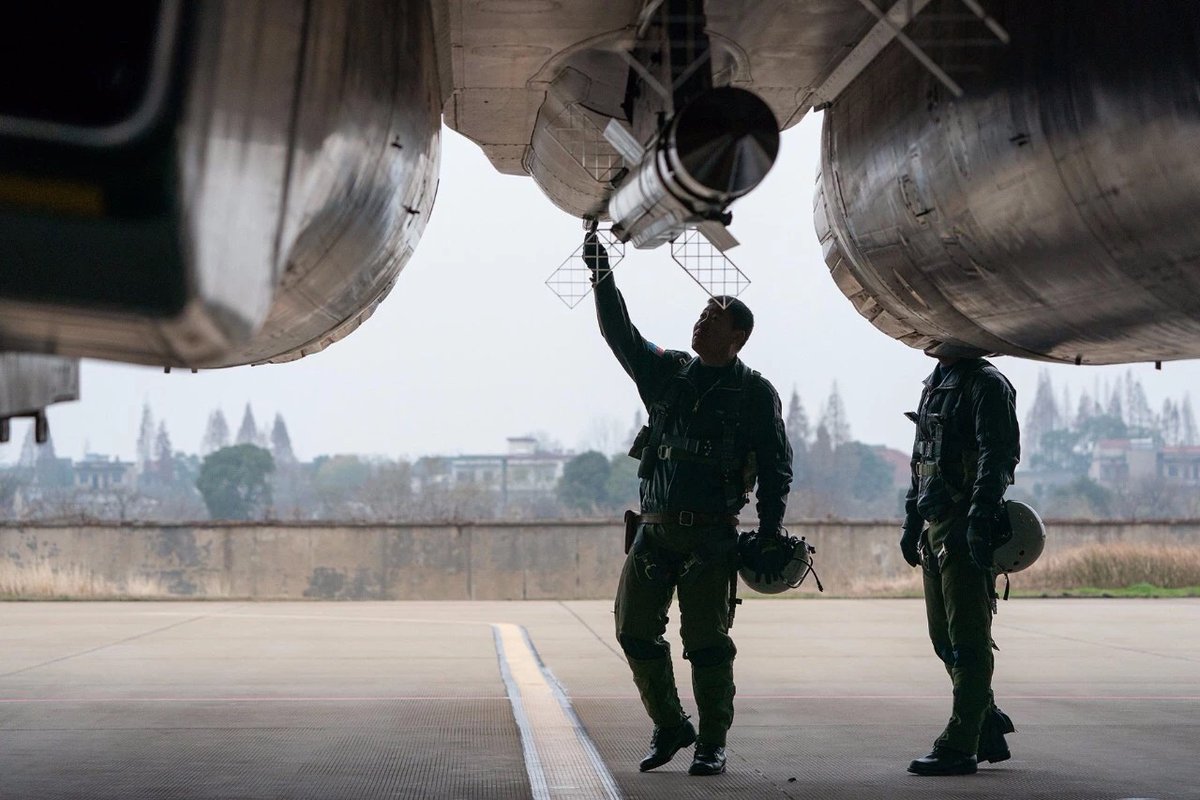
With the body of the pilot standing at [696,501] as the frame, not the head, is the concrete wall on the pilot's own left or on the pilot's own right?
on the pilot's own right

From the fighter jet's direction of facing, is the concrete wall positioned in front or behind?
in front

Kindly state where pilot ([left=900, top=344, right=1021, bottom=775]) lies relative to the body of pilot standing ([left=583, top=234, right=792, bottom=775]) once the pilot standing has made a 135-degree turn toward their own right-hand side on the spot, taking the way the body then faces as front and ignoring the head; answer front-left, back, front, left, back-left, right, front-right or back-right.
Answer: right

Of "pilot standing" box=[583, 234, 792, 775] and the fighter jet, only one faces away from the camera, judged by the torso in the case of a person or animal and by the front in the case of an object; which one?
the fighter jet

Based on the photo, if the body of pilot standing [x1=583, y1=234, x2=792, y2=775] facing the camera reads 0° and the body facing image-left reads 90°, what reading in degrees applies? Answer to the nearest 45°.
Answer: approximately 45°
